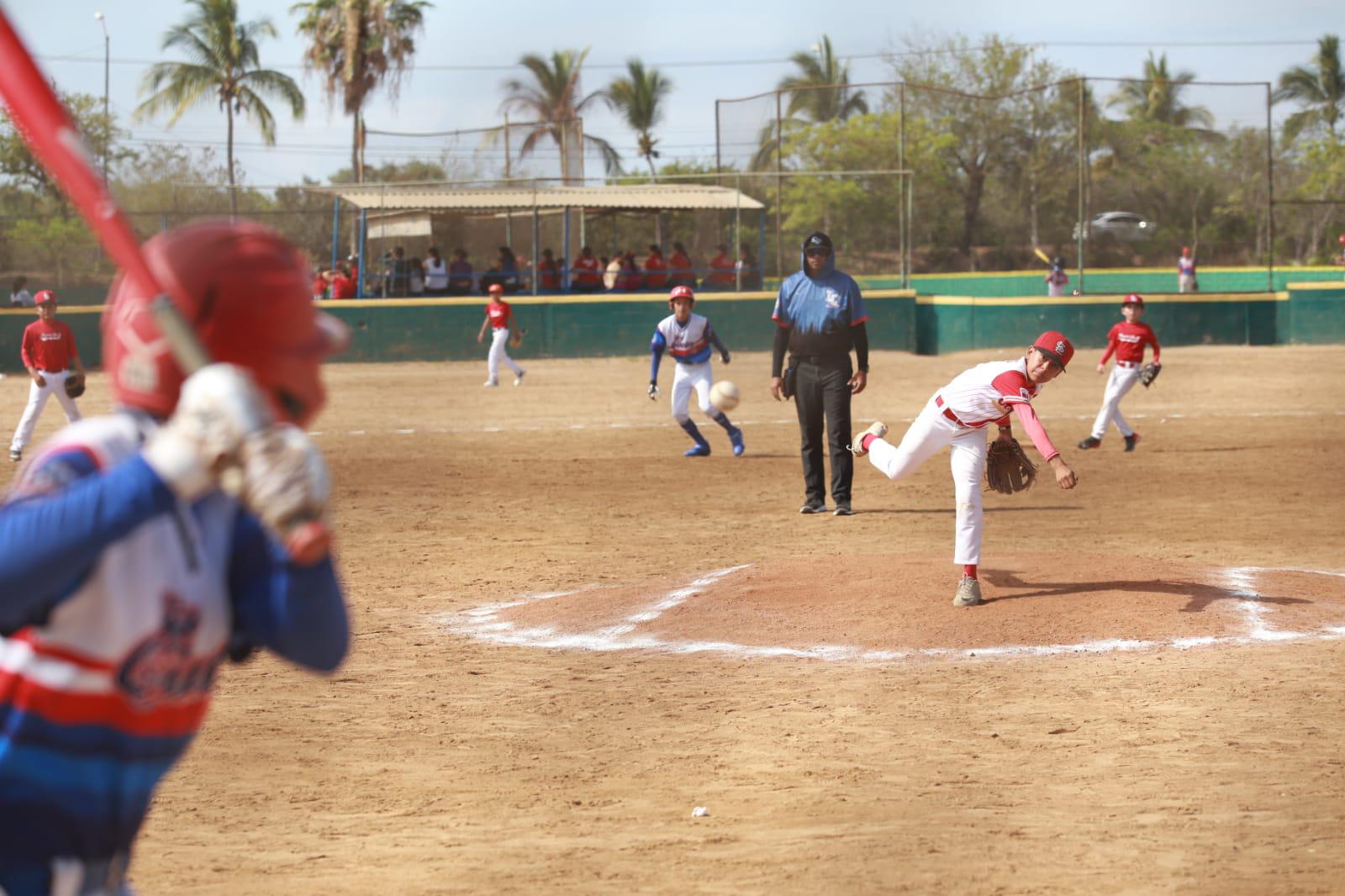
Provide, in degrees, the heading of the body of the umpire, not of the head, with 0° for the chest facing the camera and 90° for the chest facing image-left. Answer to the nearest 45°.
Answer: approximately 0°

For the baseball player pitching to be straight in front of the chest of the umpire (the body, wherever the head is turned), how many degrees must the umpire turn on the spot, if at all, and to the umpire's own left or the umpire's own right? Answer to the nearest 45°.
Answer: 0° — they already face them

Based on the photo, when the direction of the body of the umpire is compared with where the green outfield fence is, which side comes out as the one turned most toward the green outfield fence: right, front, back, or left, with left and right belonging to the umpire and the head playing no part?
back

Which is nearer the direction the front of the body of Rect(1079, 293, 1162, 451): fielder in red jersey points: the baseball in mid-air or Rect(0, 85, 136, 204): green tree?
the baseball in mid-air

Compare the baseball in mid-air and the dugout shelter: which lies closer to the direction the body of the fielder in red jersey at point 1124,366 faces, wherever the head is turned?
the baseball in mid-air

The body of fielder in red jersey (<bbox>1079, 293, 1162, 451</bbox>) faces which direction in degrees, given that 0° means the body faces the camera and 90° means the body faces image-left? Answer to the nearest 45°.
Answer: approximately 0°

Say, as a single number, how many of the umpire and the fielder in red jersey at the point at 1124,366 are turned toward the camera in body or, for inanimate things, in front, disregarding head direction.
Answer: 2
